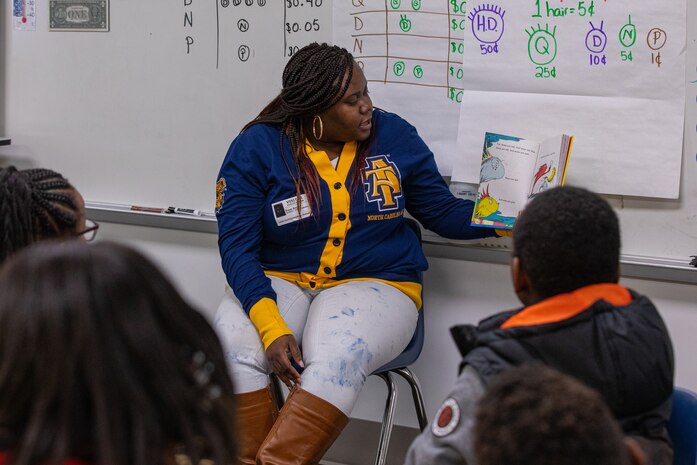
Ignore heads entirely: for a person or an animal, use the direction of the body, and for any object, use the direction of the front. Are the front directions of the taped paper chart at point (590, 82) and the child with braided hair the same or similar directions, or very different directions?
very different directions

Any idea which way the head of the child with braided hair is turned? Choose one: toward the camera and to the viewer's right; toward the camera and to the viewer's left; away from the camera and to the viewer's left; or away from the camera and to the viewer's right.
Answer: away from the camera and to the viewer's right

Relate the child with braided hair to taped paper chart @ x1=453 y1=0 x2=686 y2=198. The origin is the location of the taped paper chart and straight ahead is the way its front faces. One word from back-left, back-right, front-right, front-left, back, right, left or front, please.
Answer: front-right

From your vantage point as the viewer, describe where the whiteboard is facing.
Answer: facing the viewer

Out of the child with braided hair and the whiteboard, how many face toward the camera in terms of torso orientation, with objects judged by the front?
1

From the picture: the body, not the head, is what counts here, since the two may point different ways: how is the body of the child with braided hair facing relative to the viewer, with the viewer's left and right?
facing away from the viewer and to the right of the viewer

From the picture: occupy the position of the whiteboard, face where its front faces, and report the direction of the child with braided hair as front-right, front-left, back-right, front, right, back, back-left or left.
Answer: front
